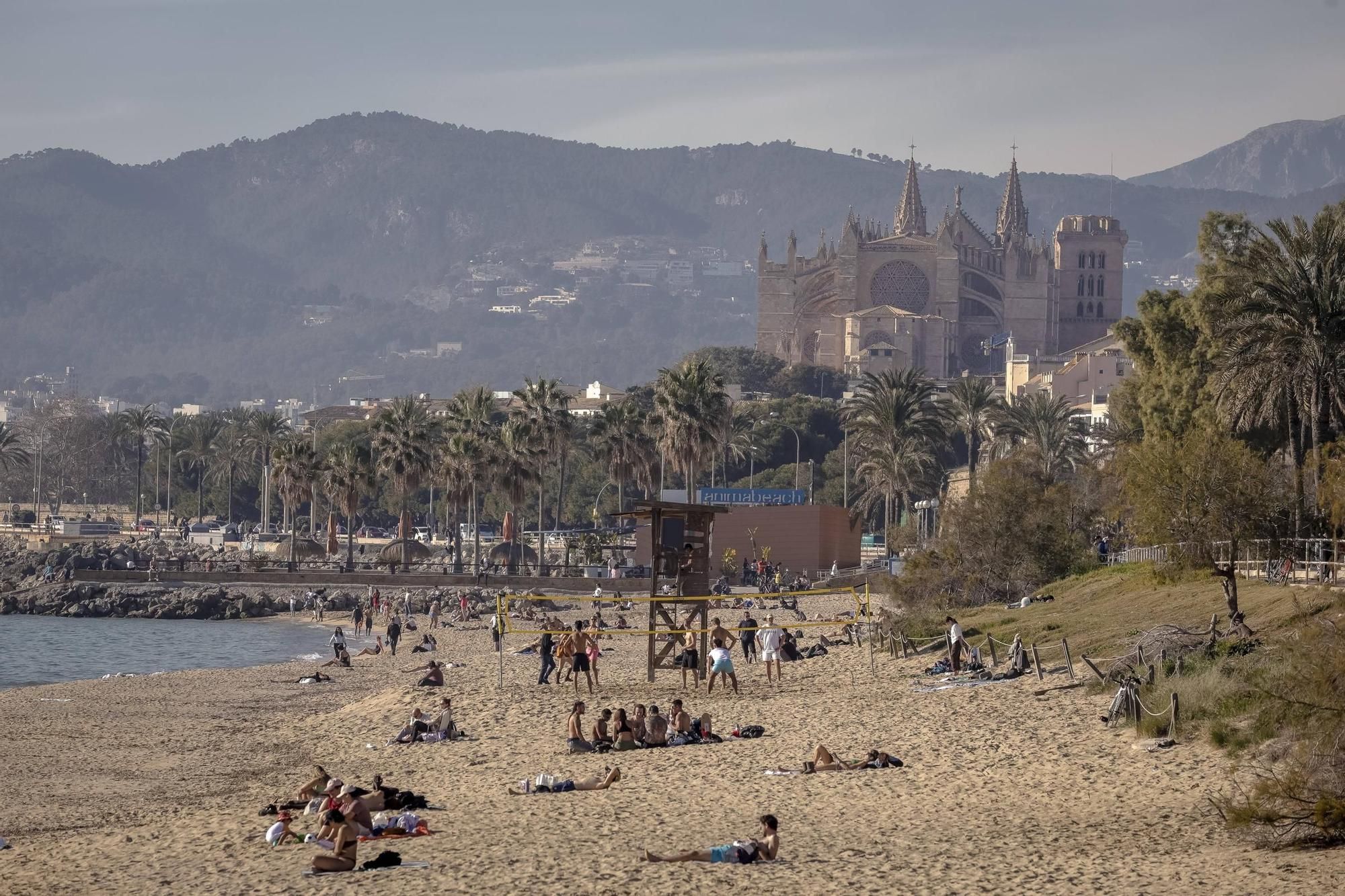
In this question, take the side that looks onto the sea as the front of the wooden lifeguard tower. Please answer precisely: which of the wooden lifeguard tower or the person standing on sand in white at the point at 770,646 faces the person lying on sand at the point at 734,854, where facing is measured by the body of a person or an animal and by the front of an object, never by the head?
the person standing on sand in white

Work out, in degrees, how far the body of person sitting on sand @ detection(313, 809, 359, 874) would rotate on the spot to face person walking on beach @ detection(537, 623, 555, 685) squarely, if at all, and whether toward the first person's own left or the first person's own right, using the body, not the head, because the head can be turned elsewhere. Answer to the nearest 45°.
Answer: approximately 90° to the first person's own right

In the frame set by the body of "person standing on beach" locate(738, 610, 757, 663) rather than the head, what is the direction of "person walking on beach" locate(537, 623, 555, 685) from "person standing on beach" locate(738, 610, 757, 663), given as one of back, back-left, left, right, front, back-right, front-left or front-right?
front-right

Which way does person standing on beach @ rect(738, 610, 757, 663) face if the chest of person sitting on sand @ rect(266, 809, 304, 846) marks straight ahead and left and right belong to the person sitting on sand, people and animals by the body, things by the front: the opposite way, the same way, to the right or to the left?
to the right

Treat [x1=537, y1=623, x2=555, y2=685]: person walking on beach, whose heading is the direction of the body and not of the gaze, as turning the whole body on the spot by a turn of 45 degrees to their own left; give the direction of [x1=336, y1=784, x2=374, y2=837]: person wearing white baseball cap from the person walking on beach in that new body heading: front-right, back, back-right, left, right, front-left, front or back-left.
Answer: back-right

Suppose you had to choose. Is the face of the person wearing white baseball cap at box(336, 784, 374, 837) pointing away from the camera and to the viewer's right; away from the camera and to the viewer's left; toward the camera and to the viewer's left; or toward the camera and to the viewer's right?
toward the camera and to the viewer's left

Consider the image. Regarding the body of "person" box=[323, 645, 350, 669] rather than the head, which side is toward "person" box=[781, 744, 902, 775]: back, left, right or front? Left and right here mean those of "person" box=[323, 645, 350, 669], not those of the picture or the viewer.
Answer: left

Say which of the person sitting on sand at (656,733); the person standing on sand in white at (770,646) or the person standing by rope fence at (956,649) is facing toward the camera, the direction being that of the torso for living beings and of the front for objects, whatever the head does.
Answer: the person standing on sand in white at (770,646)
